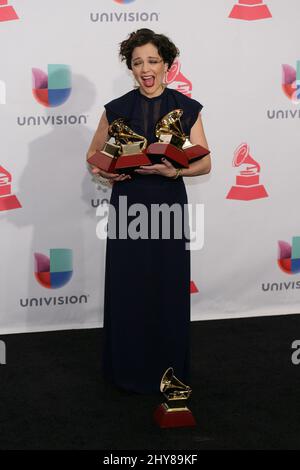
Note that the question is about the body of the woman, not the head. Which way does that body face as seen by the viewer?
toward the camera

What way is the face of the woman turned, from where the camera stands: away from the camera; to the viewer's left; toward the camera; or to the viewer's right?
toward the camera
